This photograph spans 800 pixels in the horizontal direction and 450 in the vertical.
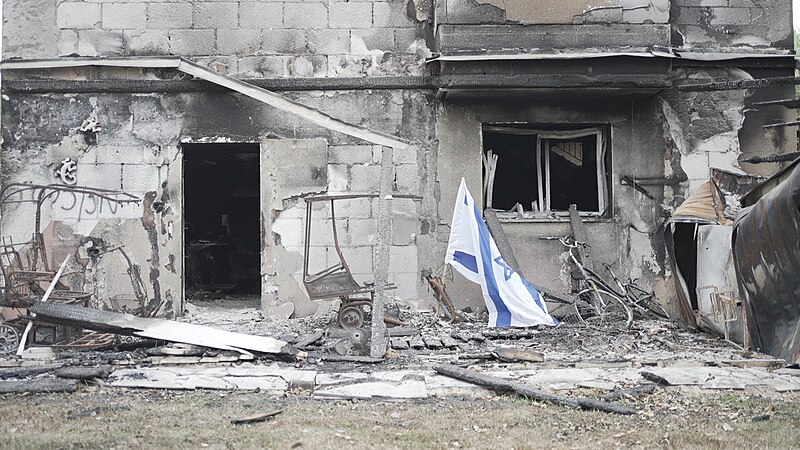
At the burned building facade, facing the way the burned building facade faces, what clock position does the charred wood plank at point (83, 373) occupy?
The charred wood plank is roughly at 1 o'clock from the burned building facade.

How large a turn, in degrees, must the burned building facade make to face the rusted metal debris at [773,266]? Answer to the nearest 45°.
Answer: approximately 45° to its left

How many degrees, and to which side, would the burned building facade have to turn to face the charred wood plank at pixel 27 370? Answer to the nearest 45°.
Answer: approximately 45° to its right

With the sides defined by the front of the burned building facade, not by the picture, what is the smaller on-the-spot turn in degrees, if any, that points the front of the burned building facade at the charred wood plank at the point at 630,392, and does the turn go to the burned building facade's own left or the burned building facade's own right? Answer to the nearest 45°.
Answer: approximately 45° to the burned building facade's own left

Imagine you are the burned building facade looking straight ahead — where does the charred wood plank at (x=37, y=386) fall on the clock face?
The charred wood plank is roughly at 1 o'clock from the burned building facade.

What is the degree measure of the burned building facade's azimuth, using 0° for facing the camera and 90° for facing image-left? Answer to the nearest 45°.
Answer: approximately 0°
